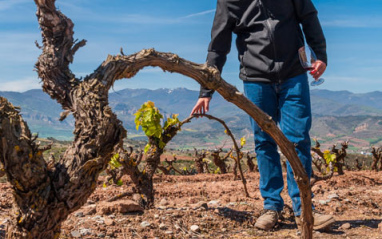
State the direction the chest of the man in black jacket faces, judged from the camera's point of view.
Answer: toward the camera

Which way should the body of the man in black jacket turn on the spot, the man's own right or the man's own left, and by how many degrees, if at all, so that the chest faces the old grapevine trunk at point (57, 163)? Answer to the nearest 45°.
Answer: approximately 45° to the man's own right

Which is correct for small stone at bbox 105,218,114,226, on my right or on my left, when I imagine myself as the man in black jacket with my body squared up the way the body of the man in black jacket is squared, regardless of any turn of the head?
on my right

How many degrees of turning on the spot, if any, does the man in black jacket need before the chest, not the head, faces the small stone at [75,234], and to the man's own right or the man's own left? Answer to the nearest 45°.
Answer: approximately 90° to the man's own right

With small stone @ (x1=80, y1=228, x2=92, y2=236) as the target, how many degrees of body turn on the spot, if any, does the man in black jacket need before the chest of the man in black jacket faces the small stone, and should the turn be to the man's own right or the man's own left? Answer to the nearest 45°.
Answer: approximately 90° to the man's own right
